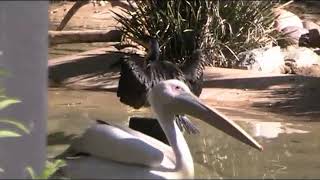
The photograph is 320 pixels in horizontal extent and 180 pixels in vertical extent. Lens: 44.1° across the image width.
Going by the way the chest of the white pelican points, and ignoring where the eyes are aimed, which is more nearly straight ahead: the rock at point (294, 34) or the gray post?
the rock

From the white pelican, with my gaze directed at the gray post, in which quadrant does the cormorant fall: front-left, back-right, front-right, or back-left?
back-right

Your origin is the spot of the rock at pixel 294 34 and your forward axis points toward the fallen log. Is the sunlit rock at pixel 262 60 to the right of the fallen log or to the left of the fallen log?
left

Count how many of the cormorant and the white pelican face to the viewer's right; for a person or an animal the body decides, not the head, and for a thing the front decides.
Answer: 1

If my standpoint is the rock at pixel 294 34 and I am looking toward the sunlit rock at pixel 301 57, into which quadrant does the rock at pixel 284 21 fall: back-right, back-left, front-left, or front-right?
back-right

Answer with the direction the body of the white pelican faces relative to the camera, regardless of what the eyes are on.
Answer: to the viewer's right

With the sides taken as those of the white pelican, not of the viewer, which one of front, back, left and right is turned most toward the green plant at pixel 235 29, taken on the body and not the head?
left

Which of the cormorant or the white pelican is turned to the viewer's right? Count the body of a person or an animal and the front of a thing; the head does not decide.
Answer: the white pelican
